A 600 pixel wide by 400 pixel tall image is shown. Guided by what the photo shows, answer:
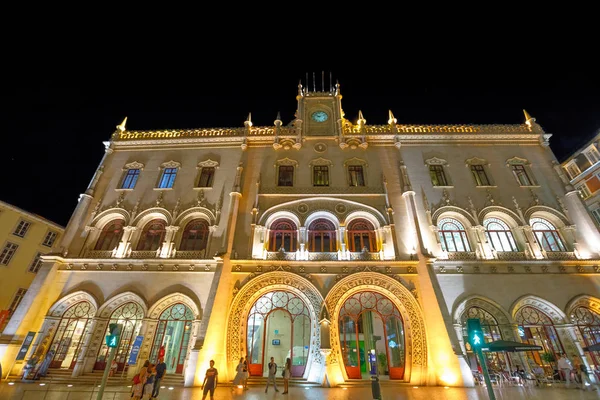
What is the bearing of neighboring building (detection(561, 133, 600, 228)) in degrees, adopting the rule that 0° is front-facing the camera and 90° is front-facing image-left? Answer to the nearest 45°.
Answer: approximately 45°

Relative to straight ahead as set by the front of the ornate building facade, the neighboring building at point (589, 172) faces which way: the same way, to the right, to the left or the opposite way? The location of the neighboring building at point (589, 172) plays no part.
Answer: to the right

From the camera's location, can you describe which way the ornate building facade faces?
facing the viewer

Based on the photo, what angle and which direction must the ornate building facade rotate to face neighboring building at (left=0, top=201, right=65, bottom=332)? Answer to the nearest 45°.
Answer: approximately 90° to its right

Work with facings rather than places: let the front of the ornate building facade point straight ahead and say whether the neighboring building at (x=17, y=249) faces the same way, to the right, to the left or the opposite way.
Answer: to the left

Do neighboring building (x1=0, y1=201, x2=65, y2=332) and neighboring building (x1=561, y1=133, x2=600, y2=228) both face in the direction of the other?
yes

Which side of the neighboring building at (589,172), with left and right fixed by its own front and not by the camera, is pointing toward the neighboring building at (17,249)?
front

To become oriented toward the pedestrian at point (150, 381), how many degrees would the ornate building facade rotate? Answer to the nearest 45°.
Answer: approximately 45° to its right

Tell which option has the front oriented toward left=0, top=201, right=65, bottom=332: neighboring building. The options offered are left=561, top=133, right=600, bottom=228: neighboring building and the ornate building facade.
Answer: left=561, top=133, right=600, bottom=228: neighboring building

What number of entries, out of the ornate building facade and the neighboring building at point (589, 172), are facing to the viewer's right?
0

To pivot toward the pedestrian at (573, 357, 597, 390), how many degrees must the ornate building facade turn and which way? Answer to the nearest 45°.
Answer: approximately 90° to its left

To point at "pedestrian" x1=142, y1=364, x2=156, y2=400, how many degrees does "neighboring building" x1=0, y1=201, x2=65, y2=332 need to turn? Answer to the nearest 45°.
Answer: approximately 45° to its right

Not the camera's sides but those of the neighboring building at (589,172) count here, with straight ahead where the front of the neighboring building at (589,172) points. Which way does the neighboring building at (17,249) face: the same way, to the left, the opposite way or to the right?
the opposite way

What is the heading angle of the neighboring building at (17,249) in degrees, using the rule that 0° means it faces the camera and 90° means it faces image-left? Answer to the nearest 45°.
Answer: approximately 315°

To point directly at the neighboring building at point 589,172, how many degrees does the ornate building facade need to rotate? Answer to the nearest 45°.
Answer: approximately 90° to its left

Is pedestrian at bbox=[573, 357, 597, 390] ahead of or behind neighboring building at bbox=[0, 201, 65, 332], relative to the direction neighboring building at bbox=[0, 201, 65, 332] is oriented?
ahead

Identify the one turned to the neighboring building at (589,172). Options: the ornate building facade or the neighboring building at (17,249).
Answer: the neighboring building at (17,249)
